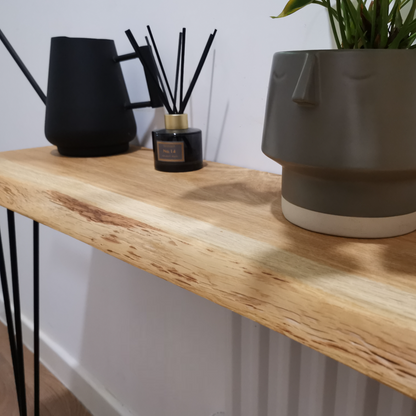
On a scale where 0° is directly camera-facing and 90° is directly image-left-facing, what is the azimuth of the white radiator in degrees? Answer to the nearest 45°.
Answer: approximately 45°

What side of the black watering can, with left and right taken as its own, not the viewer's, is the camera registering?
left
